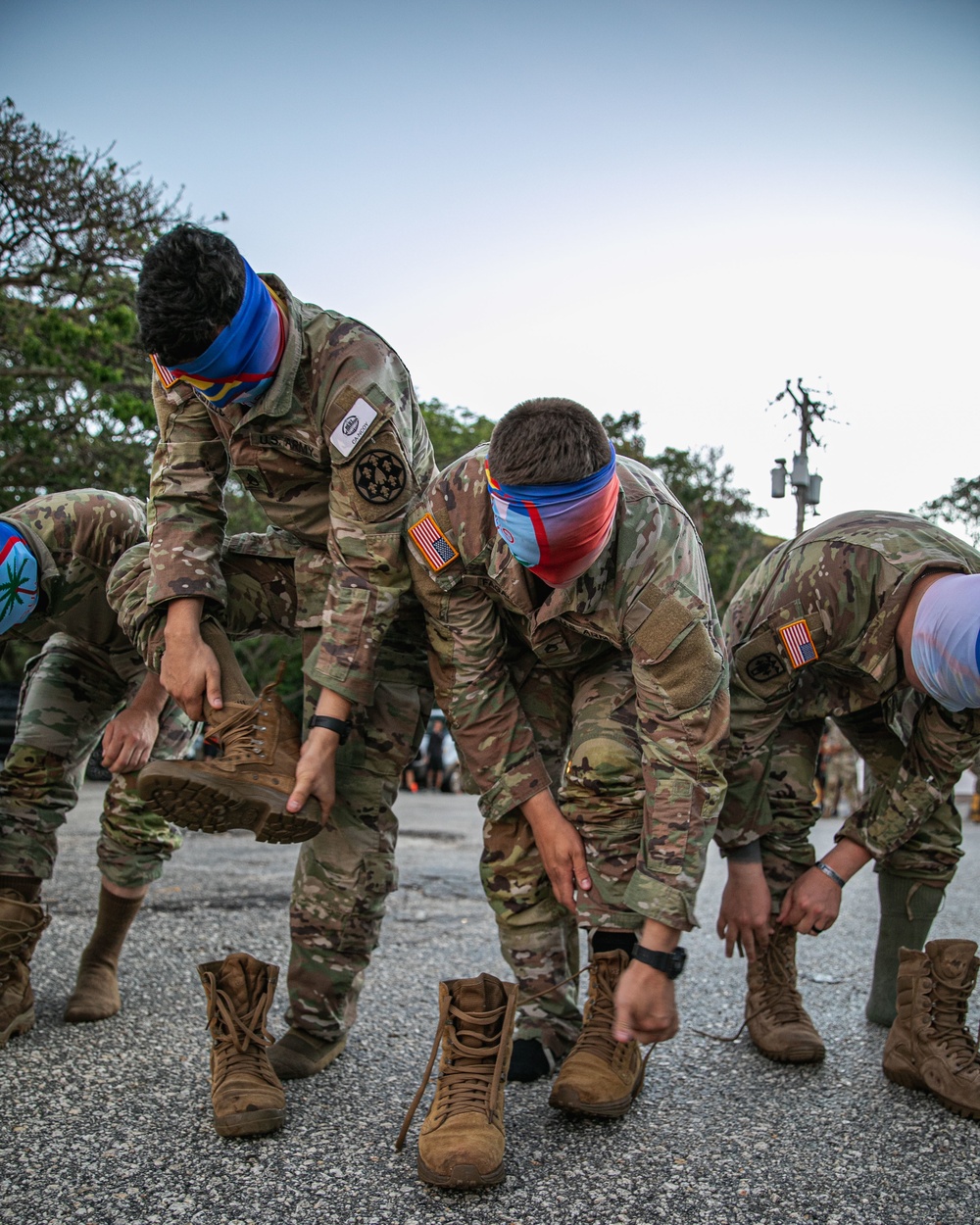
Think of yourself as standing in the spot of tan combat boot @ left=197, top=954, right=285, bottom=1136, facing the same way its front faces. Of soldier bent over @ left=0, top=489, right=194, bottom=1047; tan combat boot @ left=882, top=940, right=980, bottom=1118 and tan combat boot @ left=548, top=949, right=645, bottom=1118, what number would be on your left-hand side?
2

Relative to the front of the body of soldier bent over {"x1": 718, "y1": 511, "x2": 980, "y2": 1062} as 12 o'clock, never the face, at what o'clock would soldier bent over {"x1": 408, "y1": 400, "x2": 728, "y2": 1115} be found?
soldier bent over {"x1": 408, "y1": 400, "x2": 728, "y2": 1115} is roughly at 3 o'clock from soldier bent over {"x1": 718, "y1": 511, "x2": 980, "y2": 1062}.

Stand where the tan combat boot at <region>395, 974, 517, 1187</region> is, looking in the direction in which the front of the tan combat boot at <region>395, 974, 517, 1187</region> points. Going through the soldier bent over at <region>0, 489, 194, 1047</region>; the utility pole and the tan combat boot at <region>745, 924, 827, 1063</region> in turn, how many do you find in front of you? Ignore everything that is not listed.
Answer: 0

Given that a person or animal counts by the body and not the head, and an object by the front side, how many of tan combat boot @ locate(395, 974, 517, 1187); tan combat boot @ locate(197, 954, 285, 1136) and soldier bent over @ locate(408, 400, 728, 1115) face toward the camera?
3

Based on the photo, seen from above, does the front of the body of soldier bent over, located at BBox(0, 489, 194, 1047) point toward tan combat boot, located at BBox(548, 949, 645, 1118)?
no

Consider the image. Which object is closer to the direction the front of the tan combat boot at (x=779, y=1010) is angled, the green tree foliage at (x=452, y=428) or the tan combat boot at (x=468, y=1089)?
the tan combat boot

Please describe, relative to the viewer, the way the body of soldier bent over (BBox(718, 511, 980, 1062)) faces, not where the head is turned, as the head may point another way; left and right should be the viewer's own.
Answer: facing the viewer and to the right of the viewer

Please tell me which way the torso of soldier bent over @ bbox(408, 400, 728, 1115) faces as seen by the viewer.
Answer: toward the camera

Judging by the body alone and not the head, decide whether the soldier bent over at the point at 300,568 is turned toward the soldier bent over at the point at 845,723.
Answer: no

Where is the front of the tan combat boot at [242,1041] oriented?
toward the camera

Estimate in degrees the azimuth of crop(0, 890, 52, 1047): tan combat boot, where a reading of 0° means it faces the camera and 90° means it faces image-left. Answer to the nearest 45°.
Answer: approximately 45°

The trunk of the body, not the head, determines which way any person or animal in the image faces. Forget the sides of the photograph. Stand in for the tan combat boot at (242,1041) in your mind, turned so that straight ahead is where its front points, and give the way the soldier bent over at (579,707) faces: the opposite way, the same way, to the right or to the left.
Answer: the same way
